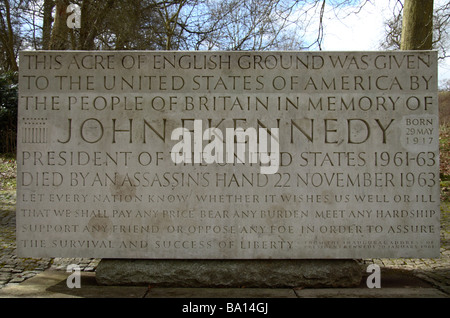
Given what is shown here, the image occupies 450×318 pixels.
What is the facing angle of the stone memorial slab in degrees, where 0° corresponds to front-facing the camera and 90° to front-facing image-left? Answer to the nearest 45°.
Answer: approximately 0°

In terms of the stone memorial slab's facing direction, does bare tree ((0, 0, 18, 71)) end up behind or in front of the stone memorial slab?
behind
